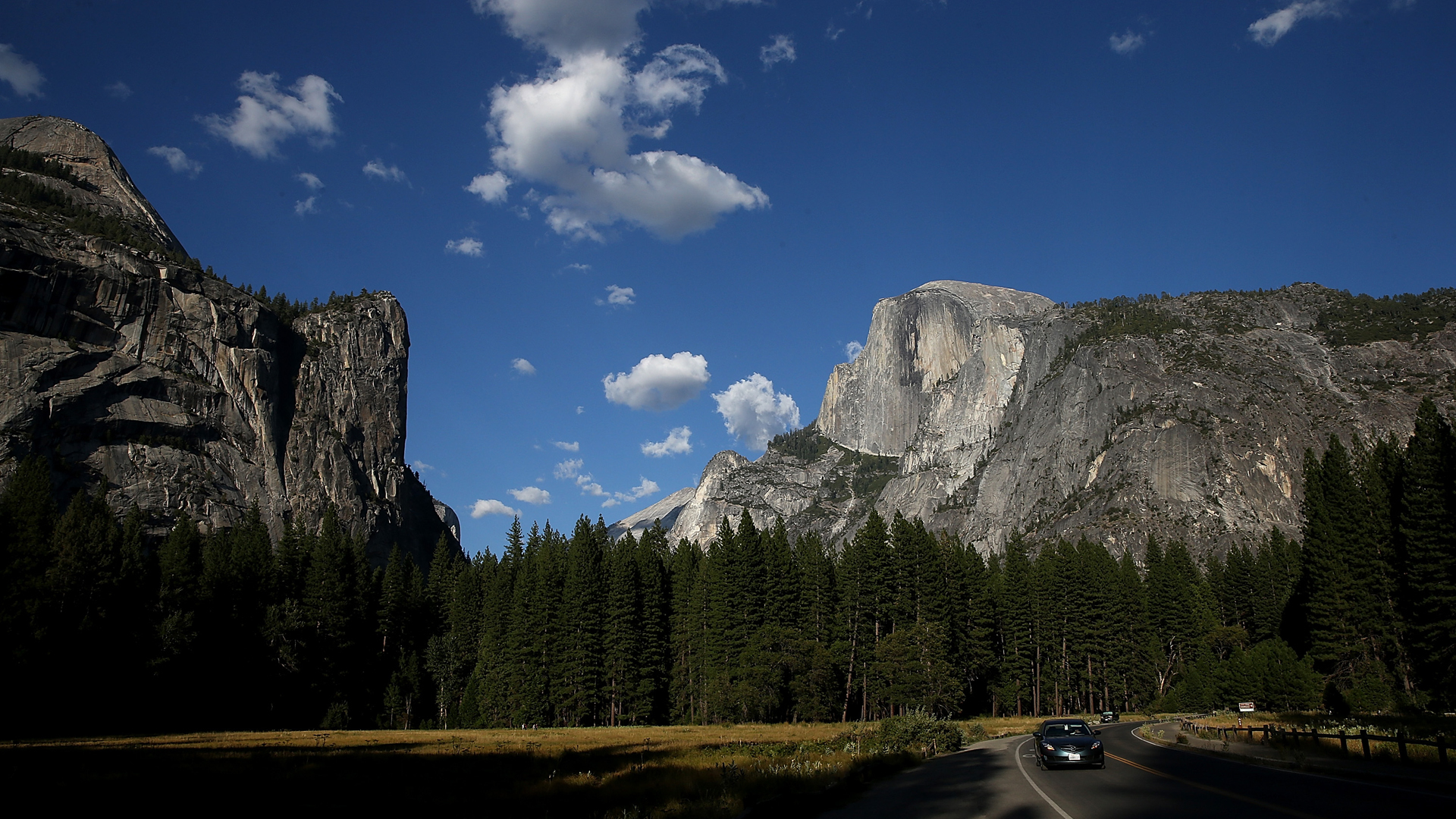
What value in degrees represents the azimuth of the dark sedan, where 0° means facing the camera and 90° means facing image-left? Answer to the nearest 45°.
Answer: approximately 0°

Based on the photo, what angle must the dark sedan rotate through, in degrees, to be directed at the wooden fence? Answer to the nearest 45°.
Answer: approximately 135° to its left
